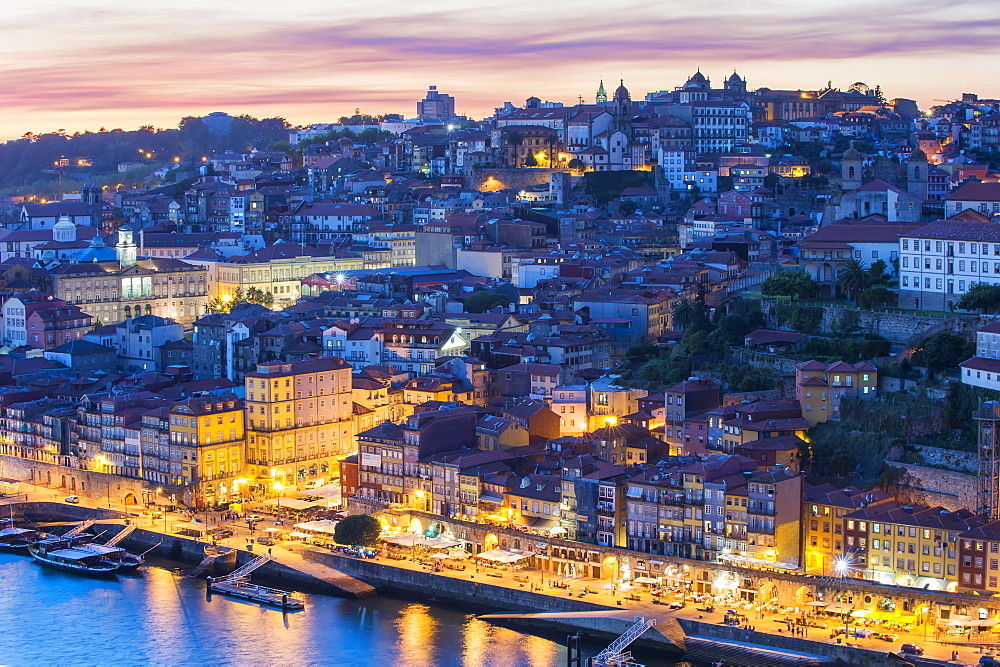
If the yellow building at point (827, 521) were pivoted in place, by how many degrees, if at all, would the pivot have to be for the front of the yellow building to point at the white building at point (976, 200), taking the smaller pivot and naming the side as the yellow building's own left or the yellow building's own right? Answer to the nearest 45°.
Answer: approximately 135° to the yellow building's own right

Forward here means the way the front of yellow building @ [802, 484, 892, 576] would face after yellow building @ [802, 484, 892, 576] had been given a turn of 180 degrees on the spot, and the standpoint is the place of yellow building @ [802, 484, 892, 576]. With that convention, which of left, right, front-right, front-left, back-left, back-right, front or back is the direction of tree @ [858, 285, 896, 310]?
front-left

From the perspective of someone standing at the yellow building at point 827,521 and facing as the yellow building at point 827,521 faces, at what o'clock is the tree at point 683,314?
The tree is roughly at 4 o'clock from the yellow building.

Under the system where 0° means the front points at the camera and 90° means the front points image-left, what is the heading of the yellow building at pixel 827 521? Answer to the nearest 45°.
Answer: approximately 45°

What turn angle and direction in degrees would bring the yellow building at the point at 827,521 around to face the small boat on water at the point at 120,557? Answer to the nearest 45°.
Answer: approximately 45° to its right

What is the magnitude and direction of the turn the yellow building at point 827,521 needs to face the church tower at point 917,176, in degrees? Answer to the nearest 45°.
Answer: approximately 135° to its right

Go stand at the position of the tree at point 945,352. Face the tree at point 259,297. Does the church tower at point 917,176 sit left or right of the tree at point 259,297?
right

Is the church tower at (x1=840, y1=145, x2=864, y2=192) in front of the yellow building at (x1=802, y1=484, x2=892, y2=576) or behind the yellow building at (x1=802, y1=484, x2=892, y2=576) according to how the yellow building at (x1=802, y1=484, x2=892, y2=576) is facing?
behind

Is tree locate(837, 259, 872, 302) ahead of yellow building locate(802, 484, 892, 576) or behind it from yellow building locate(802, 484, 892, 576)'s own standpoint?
behind

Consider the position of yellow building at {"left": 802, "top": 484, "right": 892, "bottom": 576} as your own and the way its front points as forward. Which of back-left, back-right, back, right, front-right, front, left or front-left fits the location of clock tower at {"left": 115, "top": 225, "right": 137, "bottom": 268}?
right

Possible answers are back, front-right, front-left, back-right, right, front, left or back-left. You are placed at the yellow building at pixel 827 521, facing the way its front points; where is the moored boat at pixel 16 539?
front-right

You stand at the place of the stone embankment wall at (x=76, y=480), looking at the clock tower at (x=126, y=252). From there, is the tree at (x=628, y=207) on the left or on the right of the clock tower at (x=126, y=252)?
right

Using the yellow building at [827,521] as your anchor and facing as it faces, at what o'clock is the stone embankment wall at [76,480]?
The stone embankment wall is roughly at 2 o'clock from the yellow building.

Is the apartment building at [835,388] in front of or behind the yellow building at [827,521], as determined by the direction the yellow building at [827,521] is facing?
behind

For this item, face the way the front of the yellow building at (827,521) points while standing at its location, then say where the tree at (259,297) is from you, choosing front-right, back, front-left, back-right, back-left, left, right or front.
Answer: right
